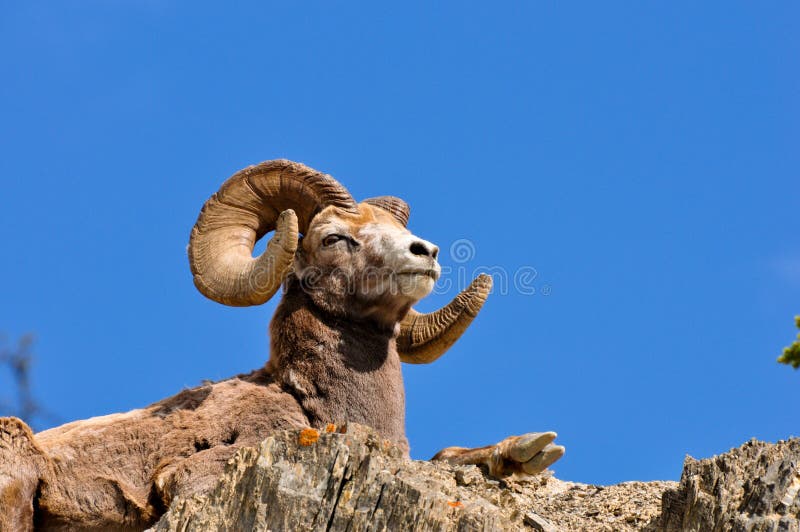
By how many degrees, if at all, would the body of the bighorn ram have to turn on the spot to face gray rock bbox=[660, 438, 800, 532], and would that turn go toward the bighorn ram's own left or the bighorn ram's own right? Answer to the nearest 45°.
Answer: approximately 45° to the bighorn ram's own right

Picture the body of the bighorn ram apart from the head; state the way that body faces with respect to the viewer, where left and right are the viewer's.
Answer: facing to the right of the viewer
